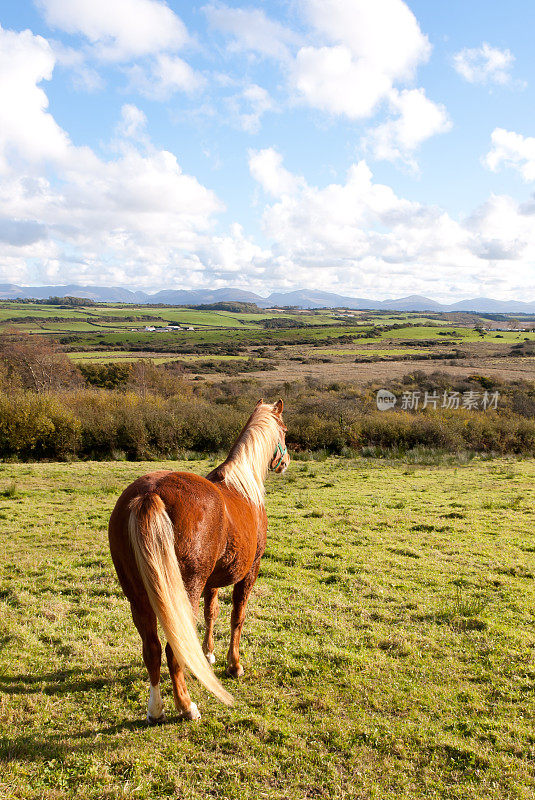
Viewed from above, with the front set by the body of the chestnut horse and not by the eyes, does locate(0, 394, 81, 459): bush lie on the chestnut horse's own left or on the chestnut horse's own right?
on the chestnut horse's own left

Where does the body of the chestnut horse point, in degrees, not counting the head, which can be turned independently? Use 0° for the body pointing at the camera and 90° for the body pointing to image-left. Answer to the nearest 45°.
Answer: approximately 225°
